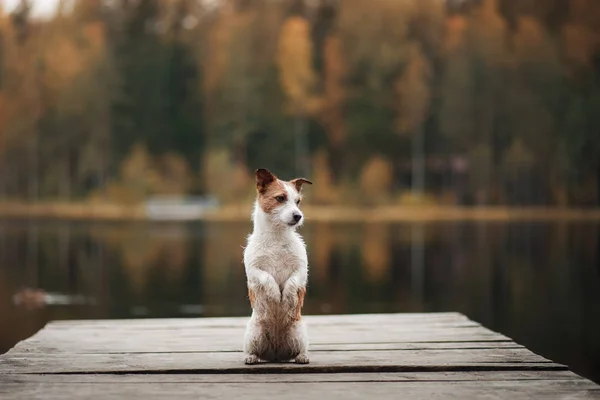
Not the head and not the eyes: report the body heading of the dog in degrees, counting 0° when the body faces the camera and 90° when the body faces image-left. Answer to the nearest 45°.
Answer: approximately 0°

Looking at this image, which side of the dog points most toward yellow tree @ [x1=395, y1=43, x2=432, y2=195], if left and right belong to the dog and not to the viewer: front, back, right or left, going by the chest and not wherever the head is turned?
back

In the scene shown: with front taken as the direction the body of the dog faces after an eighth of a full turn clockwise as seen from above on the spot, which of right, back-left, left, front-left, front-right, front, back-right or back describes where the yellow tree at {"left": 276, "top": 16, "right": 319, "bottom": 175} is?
back-right
